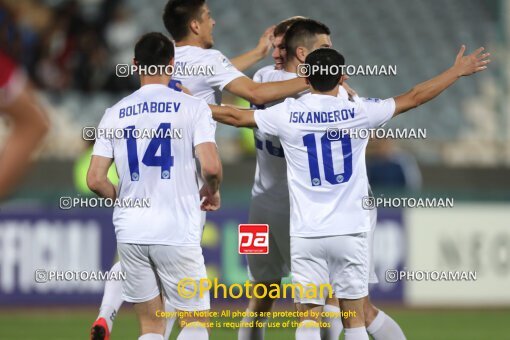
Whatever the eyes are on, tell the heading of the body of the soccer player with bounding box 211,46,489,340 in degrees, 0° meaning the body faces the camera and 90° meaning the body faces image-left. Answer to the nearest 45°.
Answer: approximately 180°

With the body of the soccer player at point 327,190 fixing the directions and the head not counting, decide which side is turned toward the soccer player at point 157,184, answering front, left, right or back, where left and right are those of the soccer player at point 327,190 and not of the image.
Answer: left

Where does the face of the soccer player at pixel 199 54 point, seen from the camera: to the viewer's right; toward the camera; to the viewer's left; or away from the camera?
to the viewer's right

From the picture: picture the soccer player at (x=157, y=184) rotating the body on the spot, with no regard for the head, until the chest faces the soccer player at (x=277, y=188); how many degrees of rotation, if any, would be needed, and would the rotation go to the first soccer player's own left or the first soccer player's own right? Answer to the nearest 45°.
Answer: approximately 45° to the first soccer player's own right

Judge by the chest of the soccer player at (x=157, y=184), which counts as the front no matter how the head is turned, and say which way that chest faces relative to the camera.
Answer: away from the camera

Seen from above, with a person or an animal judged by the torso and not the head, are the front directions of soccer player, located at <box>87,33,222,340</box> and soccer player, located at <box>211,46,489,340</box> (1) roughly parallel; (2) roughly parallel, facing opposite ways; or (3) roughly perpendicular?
roughly parallel

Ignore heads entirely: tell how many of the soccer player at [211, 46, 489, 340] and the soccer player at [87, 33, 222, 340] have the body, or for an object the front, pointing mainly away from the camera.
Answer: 2

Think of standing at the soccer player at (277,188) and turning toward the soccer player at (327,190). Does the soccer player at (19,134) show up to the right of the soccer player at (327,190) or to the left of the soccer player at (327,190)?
right

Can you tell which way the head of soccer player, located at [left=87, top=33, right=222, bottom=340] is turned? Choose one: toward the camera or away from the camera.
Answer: away from the camera
